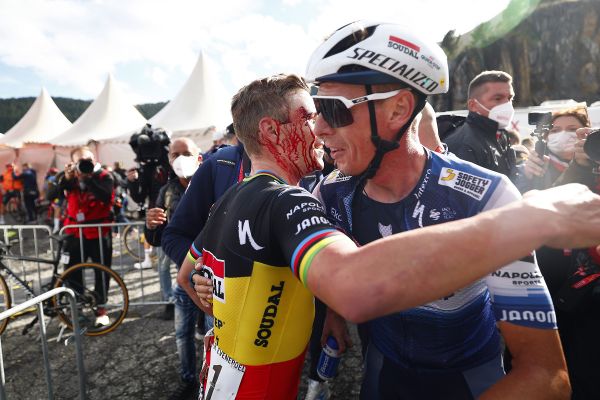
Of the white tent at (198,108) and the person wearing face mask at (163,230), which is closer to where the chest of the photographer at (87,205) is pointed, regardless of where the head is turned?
the person wearing face mask

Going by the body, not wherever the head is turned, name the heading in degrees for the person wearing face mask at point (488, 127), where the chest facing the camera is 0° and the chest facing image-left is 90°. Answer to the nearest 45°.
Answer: approximately 315°

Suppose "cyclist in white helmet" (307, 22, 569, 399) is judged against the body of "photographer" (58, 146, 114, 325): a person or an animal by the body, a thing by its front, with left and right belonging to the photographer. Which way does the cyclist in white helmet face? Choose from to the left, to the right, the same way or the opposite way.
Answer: to the right

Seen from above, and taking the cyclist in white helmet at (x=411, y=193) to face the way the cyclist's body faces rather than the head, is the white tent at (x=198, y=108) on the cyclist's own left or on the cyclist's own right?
on the cyclist's own right

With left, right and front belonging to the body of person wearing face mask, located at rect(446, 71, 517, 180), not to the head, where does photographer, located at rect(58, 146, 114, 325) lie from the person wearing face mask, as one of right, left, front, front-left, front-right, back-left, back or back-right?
back-right

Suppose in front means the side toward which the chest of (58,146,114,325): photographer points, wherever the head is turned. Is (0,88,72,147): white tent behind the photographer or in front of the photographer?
behind

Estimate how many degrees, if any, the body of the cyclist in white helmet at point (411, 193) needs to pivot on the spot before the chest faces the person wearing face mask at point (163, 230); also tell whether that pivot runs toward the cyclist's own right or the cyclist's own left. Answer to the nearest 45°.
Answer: approximately 90° to the cyclist's own right

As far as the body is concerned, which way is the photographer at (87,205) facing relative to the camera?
toward the camera

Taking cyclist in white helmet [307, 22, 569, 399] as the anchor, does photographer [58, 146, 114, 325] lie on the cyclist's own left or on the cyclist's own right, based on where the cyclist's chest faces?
on the cyclist's own right

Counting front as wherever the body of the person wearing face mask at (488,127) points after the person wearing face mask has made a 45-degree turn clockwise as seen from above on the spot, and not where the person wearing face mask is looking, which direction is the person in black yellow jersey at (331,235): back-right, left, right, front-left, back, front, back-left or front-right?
front

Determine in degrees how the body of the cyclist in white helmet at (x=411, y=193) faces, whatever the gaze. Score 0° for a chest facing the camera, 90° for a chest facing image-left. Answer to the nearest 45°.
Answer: approximately 45°

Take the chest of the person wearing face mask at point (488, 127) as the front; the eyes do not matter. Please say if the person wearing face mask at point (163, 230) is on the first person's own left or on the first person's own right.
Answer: on the first person's own right

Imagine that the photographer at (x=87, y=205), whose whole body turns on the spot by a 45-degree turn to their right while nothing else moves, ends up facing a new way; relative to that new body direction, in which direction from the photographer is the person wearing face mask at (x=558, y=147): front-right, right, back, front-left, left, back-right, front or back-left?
left

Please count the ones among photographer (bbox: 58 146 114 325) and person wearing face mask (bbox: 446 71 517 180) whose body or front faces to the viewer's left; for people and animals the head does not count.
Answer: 0
